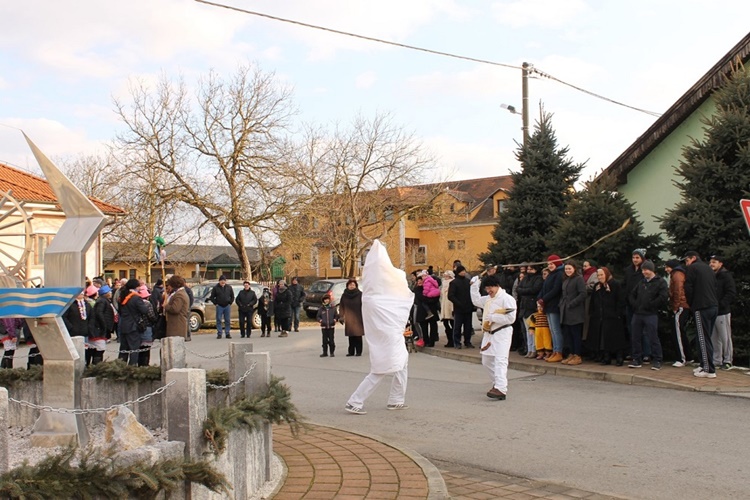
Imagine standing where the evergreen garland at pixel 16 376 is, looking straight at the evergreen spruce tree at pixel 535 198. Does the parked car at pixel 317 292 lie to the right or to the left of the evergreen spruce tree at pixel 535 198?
left

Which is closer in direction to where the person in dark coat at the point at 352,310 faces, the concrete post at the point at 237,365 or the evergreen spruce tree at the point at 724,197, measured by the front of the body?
the concrete post

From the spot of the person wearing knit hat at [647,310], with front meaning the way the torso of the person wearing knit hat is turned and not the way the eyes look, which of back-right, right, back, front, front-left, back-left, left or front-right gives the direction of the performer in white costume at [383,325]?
front

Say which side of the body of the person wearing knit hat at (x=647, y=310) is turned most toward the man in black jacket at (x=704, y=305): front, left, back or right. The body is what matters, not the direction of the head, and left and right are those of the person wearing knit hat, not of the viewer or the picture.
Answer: left

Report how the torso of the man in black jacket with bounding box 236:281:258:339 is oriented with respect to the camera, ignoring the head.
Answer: toward the camera

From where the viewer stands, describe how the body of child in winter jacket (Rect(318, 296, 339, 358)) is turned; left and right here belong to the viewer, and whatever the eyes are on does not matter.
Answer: facing the viewer

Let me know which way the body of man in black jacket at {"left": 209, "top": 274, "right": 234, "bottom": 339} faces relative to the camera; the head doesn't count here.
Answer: toward the camera

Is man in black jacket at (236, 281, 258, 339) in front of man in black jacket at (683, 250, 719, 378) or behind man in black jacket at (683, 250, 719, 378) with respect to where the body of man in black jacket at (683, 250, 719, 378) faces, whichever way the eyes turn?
in front

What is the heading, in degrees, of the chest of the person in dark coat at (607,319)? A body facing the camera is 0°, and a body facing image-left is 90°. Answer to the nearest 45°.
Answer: approximately 45°

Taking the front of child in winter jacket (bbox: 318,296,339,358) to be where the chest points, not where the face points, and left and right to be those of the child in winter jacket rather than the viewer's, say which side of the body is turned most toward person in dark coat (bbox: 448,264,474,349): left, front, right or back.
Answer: left

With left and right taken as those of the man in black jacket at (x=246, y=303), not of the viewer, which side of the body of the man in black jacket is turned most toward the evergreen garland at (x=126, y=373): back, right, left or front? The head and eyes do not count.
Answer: front

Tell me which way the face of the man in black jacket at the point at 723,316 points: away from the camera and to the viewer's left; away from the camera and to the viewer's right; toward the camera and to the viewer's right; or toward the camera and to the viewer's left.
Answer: toward the camera and to the viewer's left

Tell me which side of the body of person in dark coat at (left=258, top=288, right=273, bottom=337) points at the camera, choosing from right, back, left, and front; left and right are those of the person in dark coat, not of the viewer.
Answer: front

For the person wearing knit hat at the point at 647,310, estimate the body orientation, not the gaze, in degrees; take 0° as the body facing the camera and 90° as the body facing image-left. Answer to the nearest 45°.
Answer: approximately 45°

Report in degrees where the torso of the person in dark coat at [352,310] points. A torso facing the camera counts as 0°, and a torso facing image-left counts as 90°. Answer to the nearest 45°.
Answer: approximately 0°

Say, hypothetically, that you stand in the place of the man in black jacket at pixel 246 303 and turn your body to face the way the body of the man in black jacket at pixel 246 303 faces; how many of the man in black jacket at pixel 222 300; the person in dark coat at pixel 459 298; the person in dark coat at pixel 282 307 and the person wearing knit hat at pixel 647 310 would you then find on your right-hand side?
1
